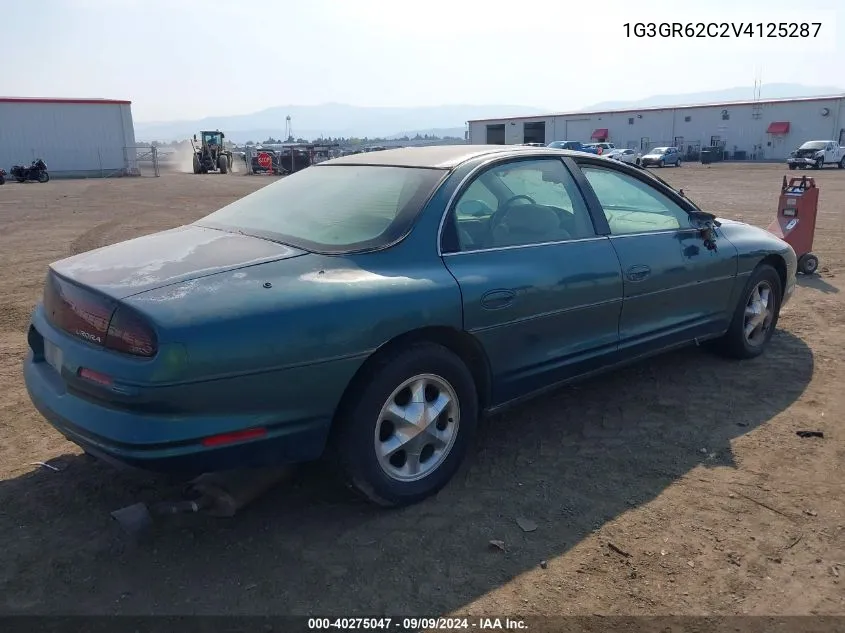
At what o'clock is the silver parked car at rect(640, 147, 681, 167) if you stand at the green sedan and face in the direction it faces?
The silver parked car is roughly at 11 o'clock from the green sedan.

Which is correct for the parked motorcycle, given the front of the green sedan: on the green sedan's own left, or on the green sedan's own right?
on the green sedan's own left

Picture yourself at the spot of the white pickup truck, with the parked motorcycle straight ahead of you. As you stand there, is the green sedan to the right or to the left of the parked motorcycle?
left

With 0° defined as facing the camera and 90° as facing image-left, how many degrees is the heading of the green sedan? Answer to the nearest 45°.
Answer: approximately 225°

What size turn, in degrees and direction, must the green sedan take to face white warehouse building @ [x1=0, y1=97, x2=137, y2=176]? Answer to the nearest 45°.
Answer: approximately 90° to its left
